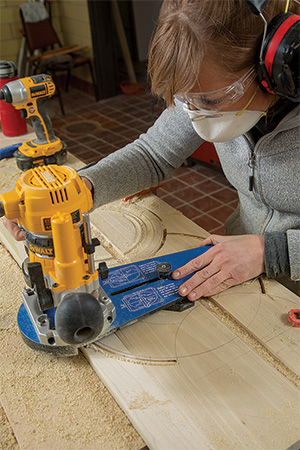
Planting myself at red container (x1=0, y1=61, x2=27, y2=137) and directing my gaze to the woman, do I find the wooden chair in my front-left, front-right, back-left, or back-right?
back-left

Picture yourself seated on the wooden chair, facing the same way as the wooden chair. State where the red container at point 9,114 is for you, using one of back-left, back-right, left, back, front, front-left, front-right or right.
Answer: front-right

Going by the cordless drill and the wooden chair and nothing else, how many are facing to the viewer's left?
1

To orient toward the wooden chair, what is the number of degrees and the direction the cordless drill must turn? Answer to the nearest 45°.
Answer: approximately 90° to its right

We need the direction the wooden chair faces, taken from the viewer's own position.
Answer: facing the viewer and to the right of the viewer

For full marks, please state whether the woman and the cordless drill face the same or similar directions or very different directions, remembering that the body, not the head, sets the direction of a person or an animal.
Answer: same or similar directions

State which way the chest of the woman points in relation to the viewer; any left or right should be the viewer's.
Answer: facing the viewer and to the left of the viewer

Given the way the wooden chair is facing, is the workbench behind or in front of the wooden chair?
in front

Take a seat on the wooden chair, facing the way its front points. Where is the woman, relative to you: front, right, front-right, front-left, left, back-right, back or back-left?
front-right

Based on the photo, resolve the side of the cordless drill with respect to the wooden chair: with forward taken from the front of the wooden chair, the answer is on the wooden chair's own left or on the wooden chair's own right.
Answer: on the wooden chair's own right

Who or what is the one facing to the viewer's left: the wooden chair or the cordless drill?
the cordless drill

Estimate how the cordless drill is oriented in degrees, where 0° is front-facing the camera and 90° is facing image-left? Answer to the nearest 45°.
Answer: approximately 90°
